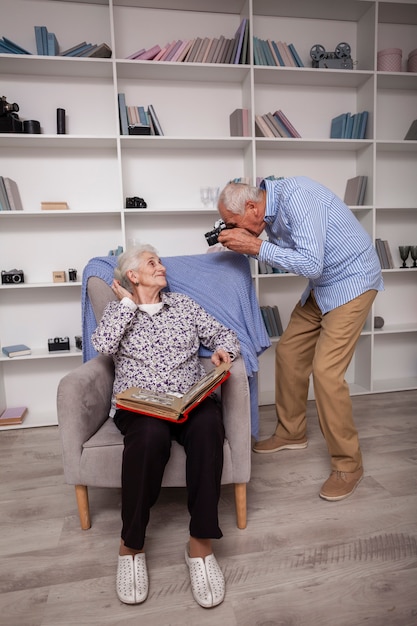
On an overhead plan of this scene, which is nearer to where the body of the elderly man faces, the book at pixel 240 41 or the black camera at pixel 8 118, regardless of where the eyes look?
the black camera

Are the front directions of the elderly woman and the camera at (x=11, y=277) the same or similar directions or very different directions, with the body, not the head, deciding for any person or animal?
same or similar directions

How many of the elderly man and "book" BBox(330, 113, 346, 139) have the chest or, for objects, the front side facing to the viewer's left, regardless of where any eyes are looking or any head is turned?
1

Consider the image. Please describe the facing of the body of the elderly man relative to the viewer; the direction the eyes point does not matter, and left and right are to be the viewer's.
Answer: facing to the left of the viewer

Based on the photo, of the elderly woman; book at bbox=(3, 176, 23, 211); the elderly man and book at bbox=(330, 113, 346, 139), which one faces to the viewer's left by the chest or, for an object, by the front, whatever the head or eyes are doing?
the elderly man

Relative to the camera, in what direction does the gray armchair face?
facing the viewer

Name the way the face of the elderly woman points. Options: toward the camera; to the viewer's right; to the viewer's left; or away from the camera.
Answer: to the viewer's right

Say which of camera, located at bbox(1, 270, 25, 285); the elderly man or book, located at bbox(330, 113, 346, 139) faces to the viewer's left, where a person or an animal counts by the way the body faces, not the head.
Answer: the elderly man

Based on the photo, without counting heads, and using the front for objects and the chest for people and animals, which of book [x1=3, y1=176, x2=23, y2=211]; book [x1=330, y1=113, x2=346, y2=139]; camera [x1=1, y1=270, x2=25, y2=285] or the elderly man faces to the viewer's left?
the elderly man

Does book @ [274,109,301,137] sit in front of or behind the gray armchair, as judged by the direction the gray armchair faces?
behind

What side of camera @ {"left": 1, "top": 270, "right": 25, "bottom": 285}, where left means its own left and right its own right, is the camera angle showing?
front
